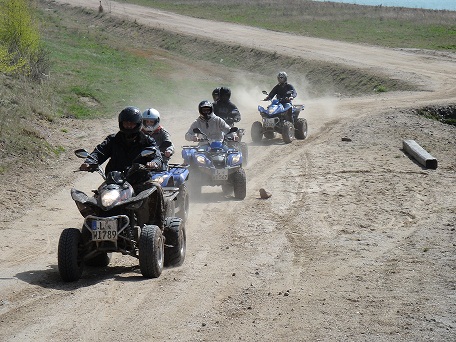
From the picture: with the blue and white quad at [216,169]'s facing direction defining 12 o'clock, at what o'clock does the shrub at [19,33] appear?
The shrub is roughly at 5 o'clock from the blue and white quad.

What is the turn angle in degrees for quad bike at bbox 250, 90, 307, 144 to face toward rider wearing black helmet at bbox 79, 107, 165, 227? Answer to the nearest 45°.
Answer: approximately 45° to its left

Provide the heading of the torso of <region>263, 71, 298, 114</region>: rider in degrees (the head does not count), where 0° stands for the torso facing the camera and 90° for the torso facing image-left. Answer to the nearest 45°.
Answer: approximately 45°

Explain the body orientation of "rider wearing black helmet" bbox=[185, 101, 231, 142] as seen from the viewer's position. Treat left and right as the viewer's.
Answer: facing the viewer

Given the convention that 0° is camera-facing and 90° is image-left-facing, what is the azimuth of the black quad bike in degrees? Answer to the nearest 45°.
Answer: approximately 45°

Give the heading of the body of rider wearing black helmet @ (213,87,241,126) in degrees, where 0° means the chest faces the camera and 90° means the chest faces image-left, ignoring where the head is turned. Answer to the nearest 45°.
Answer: approximately 45°

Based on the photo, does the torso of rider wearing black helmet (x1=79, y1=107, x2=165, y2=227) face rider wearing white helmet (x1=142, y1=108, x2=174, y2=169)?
no

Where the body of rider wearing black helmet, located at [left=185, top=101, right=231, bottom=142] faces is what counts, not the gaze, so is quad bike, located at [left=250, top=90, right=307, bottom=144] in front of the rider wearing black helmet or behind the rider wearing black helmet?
behind

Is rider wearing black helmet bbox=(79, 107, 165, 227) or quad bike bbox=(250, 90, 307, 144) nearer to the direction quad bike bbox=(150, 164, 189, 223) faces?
the rider wearing black helmet

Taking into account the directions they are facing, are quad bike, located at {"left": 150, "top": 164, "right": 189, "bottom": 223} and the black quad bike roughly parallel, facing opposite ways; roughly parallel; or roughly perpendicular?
roughly parallel

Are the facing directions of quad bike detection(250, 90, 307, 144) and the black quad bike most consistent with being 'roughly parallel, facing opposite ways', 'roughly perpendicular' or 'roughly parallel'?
roughly parallel

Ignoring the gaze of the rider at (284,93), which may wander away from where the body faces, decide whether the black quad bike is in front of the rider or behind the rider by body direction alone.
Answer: in front
